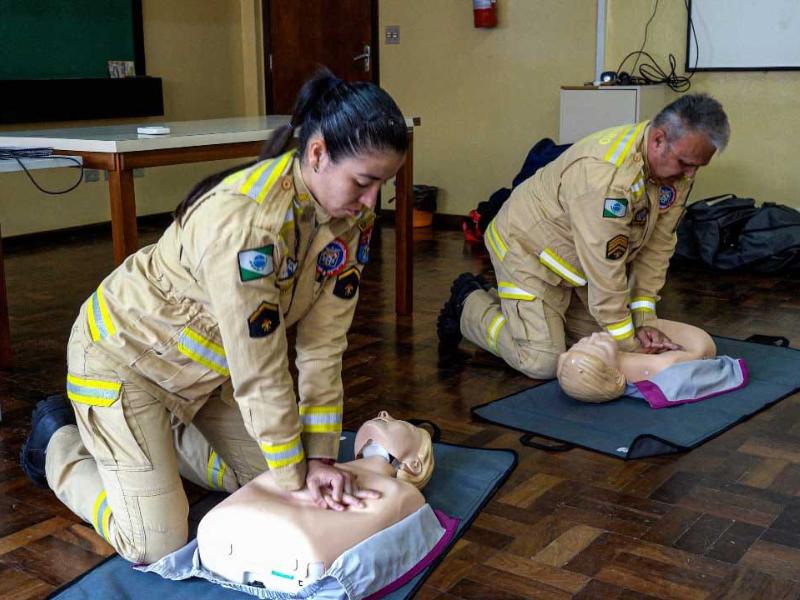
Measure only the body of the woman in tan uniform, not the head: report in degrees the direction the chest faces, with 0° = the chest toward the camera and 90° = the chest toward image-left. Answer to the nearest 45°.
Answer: approximately 315°

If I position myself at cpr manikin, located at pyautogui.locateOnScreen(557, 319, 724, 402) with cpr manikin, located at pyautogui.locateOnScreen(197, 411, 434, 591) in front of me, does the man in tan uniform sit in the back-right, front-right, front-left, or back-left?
back-right

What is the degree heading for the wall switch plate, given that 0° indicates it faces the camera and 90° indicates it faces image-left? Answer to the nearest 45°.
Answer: approximately 0°

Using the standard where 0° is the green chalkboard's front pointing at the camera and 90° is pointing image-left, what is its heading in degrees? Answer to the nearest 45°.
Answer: approximately 0°

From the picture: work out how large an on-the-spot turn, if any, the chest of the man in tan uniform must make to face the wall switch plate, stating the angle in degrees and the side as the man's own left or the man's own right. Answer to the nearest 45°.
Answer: approximately 135° to the man's own left

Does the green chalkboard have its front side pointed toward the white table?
yes

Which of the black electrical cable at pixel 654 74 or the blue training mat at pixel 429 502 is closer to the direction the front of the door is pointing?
the blue training mat

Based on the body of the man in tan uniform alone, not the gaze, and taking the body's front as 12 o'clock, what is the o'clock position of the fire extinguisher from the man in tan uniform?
The fire extinguisher is roughly at 7 o'clock from the man in tan uniform.

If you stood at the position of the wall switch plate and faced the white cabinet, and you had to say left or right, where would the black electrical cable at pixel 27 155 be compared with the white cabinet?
right
